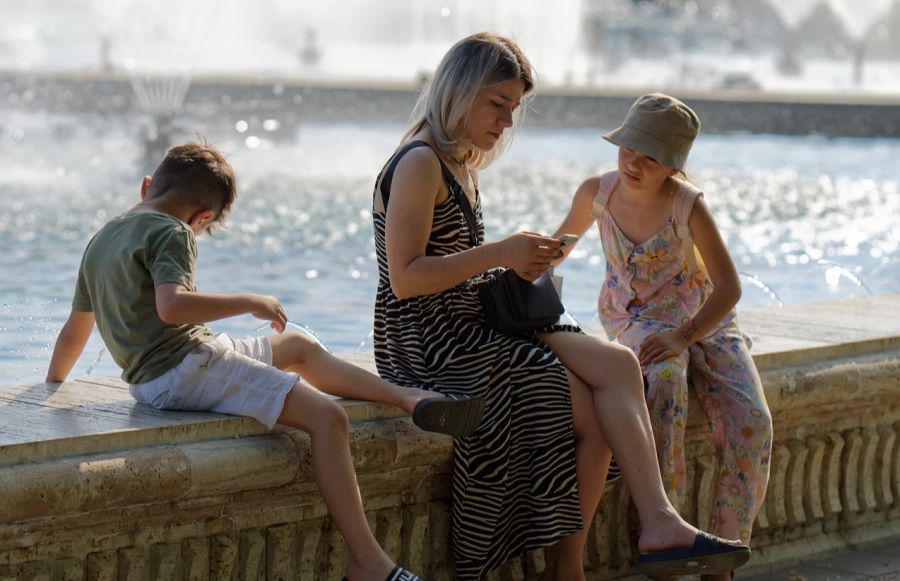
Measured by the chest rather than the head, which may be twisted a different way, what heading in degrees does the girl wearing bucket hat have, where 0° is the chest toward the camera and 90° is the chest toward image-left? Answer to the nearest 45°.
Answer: approximately 45°

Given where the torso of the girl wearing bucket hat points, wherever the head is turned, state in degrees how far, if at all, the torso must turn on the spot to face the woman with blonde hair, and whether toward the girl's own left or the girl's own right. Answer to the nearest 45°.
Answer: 0° — they already face them

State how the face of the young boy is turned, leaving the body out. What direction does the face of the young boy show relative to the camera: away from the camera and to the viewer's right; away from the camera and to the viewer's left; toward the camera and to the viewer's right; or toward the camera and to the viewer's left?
away from the camera and to the viewer's right
